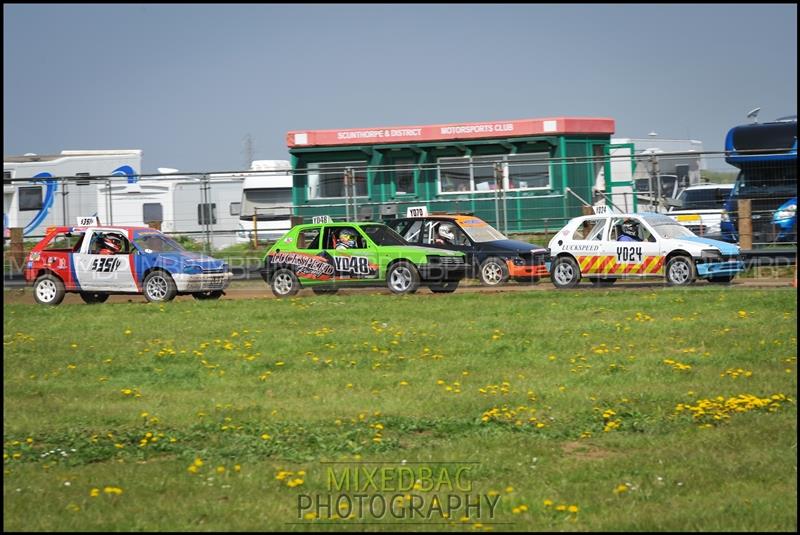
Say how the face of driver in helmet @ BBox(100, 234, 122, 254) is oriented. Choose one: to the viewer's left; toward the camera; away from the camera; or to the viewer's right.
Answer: to the viewer's right

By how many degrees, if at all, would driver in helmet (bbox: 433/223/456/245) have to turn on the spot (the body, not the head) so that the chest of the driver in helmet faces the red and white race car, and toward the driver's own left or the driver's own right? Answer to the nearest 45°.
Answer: approximately 135° to the driver's own right

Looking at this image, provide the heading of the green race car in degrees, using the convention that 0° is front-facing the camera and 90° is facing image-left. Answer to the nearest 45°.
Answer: approximately 315°

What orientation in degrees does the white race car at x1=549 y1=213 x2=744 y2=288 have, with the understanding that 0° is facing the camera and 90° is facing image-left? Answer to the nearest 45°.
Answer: approximately 315°

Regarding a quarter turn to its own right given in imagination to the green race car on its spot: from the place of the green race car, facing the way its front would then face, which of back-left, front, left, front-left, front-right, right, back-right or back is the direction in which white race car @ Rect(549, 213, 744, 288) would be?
back-left

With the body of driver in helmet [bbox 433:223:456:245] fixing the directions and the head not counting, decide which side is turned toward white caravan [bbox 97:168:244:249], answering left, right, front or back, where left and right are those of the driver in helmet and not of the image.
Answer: back

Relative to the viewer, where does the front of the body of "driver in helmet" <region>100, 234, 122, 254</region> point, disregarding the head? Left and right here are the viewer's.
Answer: facing the viewer and to the right of the viewer

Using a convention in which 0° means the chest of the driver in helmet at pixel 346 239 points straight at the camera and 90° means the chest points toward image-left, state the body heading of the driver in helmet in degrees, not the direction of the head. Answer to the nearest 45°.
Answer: approximately 315°

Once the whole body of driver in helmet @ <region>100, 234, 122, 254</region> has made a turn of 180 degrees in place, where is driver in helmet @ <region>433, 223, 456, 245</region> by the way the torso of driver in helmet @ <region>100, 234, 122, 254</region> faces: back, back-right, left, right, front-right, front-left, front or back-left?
back-right

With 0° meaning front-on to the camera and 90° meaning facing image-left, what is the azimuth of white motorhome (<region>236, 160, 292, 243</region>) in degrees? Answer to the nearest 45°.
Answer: approximately 0°

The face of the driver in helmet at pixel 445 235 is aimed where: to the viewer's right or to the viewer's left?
to the viewer's right
